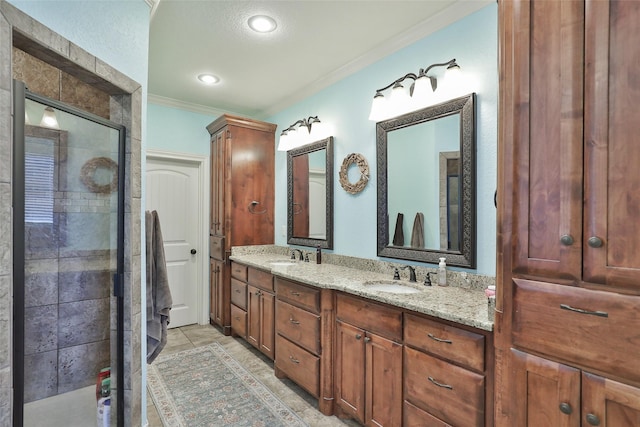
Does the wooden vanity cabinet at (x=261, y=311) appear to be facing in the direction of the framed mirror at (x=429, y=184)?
no

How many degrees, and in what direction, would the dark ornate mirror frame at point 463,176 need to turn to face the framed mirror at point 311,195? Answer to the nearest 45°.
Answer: approximately 90° to its right

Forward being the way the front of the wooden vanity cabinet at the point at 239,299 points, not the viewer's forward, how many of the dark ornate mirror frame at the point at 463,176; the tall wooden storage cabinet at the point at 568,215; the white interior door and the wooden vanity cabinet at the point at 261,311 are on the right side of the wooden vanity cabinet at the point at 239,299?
1

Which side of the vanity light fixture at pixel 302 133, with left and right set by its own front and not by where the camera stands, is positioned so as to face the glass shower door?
front

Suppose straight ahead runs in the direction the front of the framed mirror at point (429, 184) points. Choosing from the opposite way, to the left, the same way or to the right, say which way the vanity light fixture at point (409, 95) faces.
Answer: the same way

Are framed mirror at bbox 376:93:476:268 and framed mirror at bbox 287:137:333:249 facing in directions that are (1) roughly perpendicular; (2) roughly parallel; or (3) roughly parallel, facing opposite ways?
roughly parallel

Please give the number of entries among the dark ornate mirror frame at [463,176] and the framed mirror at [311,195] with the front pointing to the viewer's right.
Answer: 0

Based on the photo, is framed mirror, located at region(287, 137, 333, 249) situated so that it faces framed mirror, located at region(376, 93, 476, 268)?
no

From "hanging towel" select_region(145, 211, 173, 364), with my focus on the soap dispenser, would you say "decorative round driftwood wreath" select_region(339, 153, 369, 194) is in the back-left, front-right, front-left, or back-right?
front-left

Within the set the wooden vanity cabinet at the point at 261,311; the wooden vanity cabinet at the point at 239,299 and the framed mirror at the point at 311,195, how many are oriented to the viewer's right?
0

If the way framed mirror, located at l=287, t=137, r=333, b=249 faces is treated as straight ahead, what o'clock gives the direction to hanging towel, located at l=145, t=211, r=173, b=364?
The hanging towel is roughly at 12 o'clock from the framed mirror.

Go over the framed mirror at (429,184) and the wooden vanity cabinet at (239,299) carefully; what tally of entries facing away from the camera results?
0

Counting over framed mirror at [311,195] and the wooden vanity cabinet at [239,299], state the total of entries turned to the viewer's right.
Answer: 0

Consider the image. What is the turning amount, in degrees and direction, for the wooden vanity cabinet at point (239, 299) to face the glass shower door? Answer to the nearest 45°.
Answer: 0° — it already faces it

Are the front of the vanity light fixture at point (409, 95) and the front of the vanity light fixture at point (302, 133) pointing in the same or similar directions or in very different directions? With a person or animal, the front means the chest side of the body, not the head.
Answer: same or similar directions

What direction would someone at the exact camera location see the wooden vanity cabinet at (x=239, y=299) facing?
facing the viewer and to the left of the viewer

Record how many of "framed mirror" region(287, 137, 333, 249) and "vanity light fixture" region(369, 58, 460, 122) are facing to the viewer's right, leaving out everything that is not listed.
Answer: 0

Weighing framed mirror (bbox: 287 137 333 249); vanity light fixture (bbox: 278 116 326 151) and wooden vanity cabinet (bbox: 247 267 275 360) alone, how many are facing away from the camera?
0

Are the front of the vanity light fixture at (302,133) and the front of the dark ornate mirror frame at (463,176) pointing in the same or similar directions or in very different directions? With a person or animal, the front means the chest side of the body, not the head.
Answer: same or similar directions
